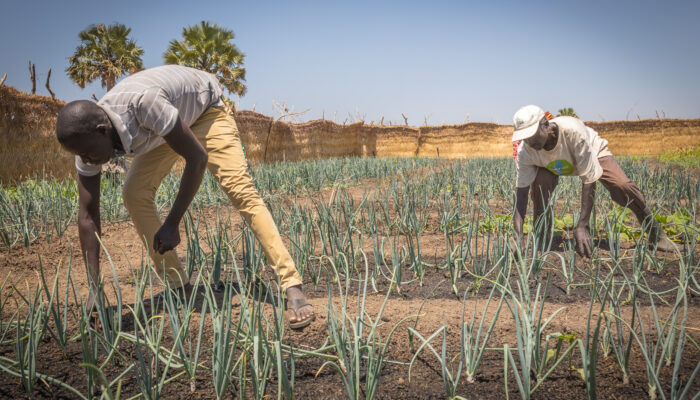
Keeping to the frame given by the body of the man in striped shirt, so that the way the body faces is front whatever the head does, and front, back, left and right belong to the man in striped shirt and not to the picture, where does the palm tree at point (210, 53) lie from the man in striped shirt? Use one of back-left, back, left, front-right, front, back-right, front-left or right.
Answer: back-right

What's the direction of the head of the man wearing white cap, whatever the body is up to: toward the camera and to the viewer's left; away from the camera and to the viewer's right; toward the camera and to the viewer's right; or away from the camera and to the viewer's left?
toward the camera and to the viewer's left

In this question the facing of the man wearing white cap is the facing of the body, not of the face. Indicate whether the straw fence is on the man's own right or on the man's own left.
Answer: on the man's own right

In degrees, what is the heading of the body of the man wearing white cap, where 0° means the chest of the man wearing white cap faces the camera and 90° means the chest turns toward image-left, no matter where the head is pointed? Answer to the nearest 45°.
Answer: approximately 45°

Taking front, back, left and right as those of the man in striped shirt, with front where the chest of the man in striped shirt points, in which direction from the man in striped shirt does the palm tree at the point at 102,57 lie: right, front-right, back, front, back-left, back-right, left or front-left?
back-right

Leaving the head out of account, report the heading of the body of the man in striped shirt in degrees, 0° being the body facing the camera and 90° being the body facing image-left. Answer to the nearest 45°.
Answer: approximately 45°
